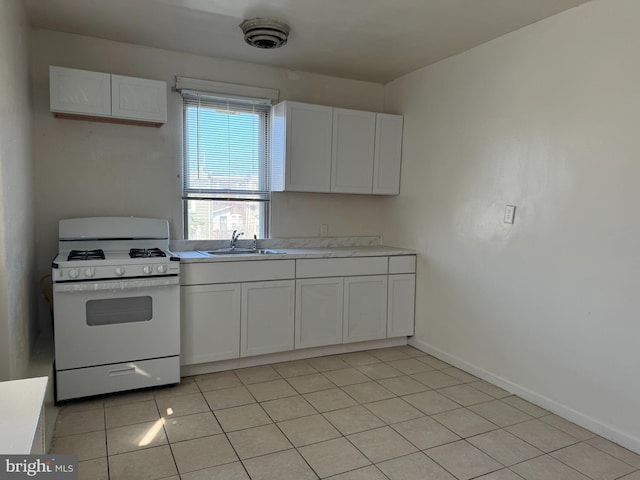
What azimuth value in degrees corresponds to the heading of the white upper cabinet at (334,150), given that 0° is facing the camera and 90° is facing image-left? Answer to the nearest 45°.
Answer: approximately 315°

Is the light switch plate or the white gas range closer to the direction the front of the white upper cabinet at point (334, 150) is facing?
the light switch plate

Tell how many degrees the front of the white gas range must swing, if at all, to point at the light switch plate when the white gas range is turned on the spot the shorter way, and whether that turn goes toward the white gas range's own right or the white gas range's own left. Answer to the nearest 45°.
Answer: approximately 90° to the white gas range's own left

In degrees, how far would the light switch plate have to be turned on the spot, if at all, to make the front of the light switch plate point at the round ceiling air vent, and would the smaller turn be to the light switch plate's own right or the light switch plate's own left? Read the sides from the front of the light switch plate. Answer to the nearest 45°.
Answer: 0° — it already faces it

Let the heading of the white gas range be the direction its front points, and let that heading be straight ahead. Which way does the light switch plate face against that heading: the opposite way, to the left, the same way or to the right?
to the right

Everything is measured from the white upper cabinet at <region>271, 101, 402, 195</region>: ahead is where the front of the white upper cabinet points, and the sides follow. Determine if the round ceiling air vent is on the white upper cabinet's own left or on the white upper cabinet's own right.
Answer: on the white upper cabinet's own right

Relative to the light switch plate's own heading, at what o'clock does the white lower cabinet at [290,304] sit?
The white lower cabinet is roughly at 1 o'clock from the light switch plate.

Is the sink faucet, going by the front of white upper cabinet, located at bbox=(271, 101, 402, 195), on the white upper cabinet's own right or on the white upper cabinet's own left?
on the white upper cabinet's own right

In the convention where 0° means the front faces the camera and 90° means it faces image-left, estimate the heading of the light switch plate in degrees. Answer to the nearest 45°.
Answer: approximately 45°

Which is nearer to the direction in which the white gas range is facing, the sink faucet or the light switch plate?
the light switch plate

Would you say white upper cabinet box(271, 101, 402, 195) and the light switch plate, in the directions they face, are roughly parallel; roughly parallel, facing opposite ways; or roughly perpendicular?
roughly perpendicular
